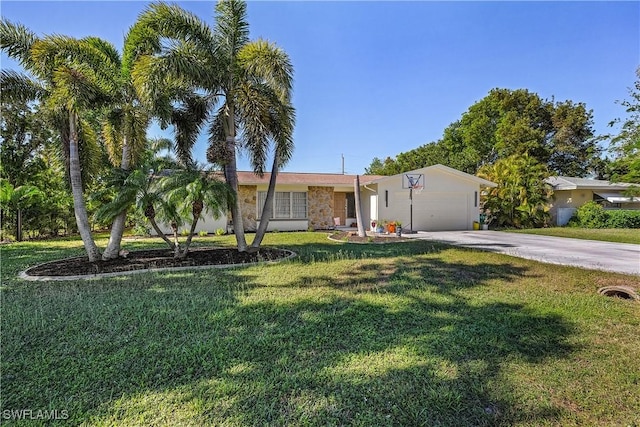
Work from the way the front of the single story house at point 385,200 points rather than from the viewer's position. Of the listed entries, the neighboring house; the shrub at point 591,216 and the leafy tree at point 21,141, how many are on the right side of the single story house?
1

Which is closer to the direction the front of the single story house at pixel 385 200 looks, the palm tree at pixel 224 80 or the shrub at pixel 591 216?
the palm tree

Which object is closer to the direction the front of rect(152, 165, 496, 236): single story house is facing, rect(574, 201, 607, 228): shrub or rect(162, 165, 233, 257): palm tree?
the palm tree

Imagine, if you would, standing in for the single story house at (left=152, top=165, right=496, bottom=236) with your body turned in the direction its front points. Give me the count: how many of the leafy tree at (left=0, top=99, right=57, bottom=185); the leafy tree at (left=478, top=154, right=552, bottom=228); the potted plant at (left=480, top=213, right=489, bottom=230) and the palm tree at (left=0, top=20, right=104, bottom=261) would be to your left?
2

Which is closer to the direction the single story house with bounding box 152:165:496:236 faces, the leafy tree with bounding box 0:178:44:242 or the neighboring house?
the leafy tree

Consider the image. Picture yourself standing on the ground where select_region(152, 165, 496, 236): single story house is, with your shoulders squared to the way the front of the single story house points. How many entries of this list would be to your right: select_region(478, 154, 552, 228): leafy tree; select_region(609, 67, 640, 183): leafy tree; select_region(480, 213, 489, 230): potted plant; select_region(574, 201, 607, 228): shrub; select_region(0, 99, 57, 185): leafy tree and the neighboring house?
1

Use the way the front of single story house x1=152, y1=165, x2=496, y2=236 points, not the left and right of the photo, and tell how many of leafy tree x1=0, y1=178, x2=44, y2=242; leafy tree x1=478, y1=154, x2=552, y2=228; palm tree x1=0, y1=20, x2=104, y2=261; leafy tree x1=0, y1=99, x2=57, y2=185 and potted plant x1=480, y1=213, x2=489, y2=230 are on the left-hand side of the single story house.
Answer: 2

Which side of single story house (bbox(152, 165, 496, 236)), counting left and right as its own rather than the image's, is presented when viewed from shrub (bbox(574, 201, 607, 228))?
left

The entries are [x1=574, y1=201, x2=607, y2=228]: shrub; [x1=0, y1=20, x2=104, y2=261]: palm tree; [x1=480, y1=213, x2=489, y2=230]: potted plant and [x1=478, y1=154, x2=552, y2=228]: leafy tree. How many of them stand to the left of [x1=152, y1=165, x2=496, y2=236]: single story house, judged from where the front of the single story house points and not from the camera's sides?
3

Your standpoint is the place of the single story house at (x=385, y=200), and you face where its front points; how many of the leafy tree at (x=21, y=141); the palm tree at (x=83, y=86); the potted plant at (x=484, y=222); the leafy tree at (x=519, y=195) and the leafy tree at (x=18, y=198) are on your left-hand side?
2

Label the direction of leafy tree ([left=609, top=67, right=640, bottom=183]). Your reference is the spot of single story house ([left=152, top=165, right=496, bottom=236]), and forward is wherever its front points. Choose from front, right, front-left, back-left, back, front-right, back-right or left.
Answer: front-left

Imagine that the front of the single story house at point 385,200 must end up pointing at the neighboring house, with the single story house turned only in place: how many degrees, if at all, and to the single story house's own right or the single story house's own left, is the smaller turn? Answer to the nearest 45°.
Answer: approximately 90° to the single story house's own left

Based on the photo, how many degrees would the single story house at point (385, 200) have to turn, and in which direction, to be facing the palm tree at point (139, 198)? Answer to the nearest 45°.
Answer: approximately 45° to its right

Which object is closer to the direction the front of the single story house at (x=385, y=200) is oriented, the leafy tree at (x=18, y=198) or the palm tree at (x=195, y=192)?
the palm tree

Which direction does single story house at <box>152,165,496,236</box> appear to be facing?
toward the camera

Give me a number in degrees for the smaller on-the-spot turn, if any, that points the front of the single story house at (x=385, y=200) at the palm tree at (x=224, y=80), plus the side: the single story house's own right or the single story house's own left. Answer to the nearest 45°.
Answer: approximately 45° to the single story house's own right
